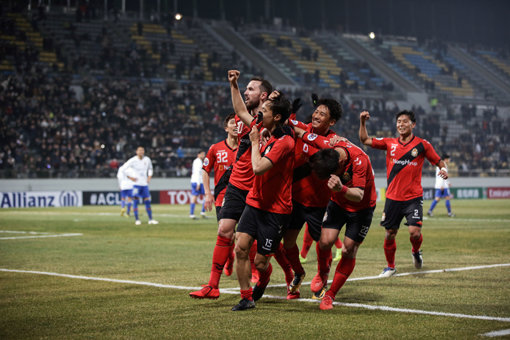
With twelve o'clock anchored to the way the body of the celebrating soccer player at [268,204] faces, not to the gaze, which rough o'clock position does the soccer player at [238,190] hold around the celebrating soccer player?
The soccer player is roughly at 4 o'clock from the celebrating soccer player.

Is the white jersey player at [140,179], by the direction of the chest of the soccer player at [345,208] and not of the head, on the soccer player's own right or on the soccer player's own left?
on the soccer player's own right

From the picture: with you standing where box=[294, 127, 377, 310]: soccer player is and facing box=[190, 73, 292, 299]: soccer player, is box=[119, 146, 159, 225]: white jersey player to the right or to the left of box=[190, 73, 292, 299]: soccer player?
right

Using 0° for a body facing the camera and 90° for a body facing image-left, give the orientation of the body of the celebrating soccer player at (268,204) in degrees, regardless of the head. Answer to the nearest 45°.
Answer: approximately 45°

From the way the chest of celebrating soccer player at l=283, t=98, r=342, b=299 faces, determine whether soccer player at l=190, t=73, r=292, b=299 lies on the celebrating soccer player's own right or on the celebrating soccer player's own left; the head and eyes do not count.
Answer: on the celebrating soccer player's own right

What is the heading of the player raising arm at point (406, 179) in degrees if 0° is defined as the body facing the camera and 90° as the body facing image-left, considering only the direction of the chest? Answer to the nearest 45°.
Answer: approximately 0°
